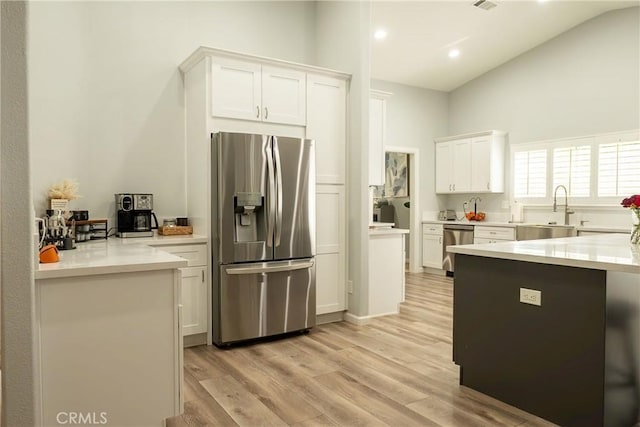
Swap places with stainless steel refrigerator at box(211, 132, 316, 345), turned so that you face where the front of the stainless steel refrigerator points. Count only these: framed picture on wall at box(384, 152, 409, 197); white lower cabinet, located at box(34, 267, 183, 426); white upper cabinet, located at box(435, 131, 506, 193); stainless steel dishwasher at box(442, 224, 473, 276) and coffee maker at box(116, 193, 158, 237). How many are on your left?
3

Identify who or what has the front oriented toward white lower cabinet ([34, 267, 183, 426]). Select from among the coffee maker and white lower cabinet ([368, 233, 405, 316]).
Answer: the coffee maker

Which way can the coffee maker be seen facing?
toward the camera

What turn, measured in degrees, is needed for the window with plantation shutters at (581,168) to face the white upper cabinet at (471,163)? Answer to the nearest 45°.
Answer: approximately 45° to its right

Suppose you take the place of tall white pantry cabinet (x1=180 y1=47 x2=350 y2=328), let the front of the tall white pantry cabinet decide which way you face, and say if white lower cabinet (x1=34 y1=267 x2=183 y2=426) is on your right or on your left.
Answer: on your right

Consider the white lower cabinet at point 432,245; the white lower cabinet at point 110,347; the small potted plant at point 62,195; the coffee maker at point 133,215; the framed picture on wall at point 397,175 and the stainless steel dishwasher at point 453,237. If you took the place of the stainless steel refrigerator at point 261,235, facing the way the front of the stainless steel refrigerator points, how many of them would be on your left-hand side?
3

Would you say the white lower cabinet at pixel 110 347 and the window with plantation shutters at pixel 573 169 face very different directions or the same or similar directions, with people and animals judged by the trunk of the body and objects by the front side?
very different directions

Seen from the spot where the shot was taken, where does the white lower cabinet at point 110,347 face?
facing to the right of the viewer

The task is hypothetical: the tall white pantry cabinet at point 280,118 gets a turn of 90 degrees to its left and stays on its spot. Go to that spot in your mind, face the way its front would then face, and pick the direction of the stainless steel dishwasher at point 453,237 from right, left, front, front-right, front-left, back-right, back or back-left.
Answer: front

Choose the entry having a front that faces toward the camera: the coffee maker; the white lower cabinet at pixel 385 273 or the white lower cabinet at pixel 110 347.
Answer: the coffee maker

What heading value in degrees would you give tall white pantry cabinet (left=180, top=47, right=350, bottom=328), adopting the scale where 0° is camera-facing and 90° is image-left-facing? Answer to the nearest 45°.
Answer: approximately 315°

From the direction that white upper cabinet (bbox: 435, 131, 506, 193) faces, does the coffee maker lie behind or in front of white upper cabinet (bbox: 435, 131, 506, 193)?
in front
